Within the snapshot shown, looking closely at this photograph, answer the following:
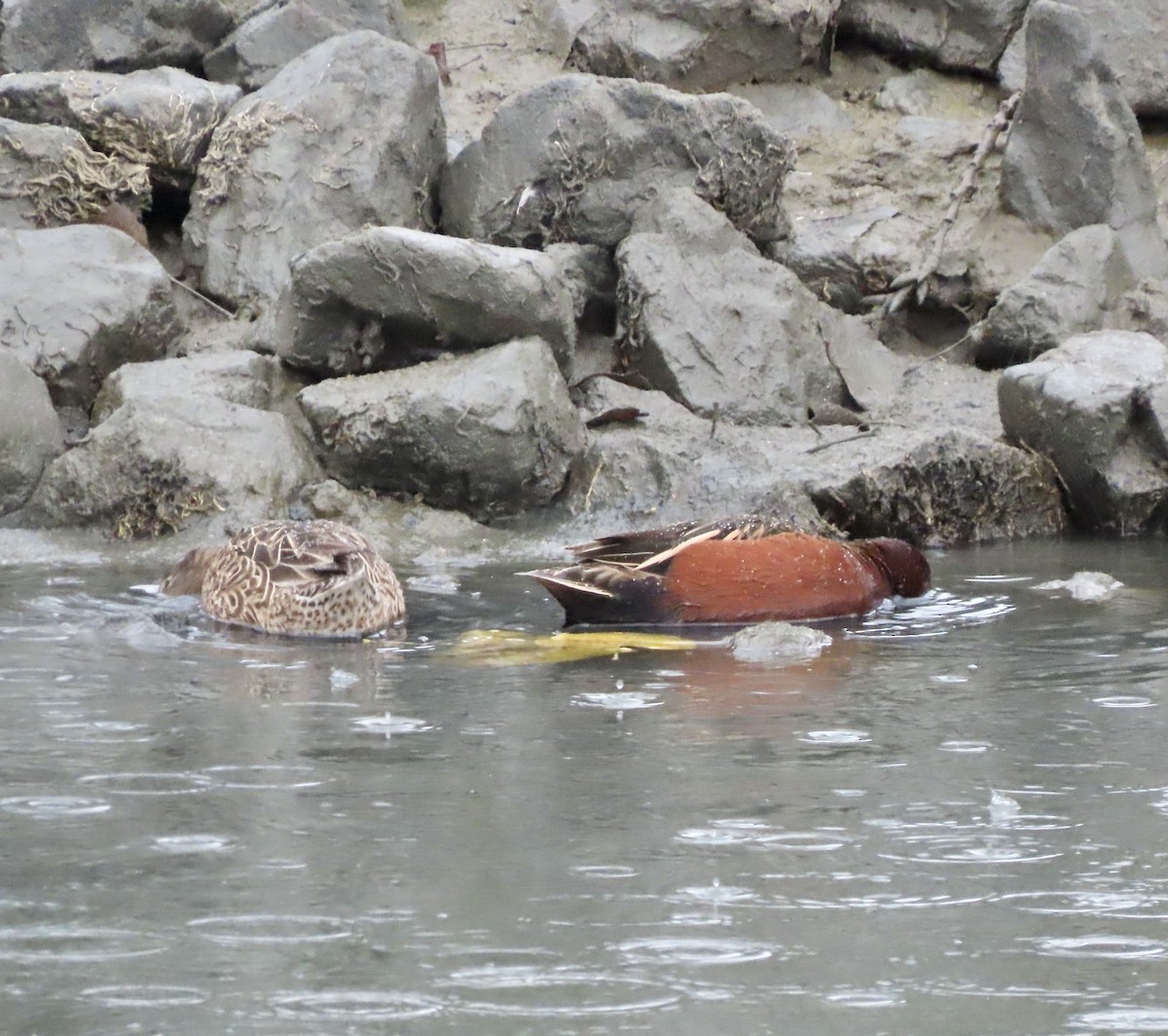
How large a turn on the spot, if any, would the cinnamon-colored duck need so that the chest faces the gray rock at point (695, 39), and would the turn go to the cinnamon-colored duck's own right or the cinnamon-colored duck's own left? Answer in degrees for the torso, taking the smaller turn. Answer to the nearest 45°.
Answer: approximately 90° to the cinnamon-colored duck's own left

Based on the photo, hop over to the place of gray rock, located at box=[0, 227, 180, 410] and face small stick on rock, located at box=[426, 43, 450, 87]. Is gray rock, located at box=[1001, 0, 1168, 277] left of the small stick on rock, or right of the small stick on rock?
right

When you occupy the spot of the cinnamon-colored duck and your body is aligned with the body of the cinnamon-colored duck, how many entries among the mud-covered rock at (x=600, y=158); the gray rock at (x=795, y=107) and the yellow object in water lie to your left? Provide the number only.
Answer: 2

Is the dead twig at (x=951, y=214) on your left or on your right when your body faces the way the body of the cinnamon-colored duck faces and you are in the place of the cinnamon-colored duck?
on your left

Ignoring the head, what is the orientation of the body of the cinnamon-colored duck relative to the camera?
to the viewer's right

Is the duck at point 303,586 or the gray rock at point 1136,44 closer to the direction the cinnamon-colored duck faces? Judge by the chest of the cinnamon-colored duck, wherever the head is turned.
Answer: the gray rock

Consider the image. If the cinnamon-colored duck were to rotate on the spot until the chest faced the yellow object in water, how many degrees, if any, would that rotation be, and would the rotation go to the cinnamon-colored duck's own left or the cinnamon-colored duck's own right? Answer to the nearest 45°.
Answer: approximately 135° to the cinnamon-colored duck's own right

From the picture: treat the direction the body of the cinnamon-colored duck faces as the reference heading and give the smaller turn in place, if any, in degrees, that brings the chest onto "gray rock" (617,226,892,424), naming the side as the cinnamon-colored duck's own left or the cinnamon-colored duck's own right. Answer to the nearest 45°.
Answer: approximately 90° to the cinnamon-colored duck's own left

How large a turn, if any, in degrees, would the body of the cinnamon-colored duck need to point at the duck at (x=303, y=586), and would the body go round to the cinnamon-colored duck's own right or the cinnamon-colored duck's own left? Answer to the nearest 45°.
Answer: approximately 180°

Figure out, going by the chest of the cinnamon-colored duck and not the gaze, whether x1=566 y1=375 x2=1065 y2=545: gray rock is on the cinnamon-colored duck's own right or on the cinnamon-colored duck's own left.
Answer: on the cinnamon-colored duck's own left

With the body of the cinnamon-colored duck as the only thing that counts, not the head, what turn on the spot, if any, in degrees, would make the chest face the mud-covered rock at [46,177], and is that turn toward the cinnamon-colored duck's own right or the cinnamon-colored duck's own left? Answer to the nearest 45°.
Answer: approximately 135° to the cinnamon-colored duck's own left

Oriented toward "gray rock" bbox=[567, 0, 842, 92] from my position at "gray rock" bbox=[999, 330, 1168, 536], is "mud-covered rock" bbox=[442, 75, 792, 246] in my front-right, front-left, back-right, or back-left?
front-left

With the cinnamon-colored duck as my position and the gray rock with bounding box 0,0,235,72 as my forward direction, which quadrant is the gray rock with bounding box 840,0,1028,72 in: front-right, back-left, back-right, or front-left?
front-right

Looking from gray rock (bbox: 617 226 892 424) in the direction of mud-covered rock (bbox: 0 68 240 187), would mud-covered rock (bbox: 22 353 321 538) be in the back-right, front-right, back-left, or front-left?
front-left

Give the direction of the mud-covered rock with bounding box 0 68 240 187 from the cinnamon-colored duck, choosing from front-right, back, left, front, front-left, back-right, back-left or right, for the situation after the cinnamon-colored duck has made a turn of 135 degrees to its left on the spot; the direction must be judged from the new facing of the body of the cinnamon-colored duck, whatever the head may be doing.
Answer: front

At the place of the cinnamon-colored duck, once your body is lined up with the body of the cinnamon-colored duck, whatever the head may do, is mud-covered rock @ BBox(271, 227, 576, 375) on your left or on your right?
on your left
